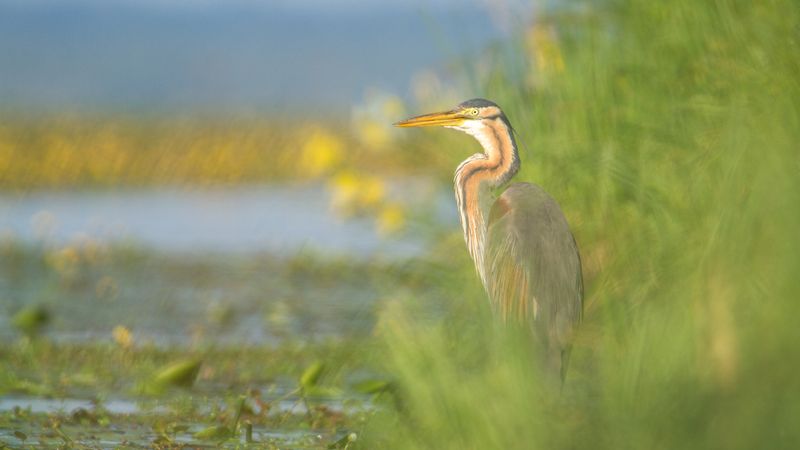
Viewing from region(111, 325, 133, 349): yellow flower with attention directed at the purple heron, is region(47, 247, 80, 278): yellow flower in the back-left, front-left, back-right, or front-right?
back-left

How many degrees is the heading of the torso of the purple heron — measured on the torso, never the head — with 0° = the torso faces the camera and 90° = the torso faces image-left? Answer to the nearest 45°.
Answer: approximately 90°

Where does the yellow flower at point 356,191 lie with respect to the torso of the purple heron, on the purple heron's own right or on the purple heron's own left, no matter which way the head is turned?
on the purple heron's own right

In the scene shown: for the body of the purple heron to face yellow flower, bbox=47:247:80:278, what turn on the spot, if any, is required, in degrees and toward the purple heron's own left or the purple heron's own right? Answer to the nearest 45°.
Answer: approximately 45° to the purple heron's own right
